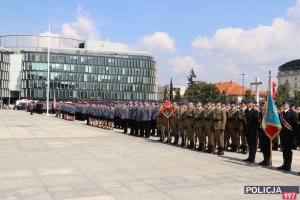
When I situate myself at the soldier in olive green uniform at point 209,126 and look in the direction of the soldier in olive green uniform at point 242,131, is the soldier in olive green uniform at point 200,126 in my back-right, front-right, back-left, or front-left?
back-left

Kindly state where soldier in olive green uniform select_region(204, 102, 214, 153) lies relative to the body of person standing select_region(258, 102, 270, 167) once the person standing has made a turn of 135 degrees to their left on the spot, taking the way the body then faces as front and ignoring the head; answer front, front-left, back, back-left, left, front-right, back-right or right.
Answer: back-left

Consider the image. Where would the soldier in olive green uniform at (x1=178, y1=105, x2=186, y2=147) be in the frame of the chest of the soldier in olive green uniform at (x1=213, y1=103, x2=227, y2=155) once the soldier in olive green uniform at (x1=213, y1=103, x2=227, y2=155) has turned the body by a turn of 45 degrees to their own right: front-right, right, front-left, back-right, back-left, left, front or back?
front-right

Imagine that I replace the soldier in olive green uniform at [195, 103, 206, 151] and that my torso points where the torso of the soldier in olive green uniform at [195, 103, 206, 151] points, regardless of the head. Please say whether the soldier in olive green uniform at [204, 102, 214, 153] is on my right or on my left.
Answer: on my left

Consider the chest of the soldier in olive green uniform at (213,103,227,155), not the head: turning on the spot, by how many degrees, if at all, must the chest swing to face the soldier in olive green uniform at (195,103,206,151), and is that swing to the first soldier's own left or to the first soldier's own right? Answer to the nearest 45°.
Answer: approximately 90° to the first soldier's own right

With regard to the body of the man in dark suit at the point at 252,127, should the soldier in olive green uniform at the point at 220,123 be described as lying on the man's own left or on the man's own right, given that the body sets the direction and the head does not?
on the man's own right

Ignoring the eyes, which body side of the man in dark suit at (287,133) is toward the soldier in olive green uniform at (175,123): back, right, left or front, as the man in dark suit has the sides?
right

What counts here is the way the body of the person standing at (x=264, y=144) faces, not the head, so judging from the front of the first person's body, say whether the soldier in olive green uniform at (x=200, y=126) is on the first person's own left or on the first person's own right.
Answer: on the first person's own right

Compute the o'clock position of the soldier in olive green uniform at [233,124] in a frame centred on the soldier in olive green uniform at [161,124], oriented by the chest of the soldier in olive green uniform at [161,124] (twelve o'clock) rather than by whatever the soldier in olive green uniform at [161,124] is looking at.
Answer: the soldier in olive green uniform at [233,124] is roughly at 9 o'clock from the soldier in olive green uniform at [161,124].
